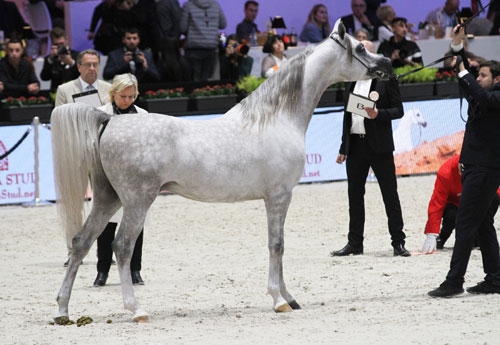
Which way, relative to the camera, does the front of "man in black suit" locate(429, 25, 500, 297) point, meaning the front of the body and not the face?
to the viewer's left

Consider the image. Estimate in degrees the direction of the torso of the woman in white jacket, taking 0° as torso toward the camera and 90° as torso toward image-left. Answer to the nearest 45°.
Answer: approximately 0°

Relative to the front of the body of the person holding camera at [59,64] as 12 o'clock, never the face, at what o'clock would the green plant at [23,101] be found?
The green plant is roughly at 1 o'clock from the person holding camera.

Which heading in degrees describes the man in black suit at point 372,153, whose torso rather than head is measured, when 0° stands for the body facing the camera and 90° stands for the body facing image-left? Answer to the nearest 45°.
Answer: approximately 45°

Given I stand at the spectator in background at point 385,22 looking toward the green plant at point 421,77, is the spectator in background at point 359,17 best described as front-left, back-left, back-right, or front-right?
back-right

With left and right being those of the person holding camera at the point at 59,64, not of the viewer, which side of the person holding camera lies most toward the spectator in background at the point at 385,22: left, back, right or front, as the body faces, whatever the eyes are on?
left

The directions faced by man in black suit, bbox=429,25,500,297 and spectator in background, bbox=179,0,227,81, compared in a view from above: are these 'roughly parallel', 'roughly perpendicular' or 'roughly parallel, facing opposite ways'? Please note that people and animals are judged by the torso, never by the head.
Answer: roughly perpendicular

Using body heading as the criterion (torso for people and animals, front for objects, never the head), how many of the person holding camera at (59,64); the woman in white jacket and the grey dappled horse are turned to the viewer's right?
1
